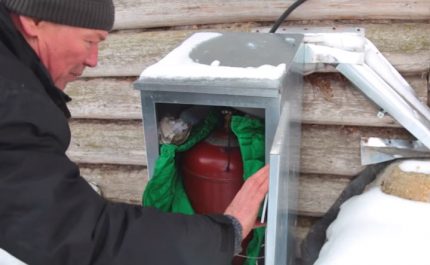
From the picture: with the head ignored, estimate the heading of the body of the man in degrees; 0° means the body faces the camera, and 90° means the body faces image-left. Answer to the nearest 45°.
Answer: approximately 270°

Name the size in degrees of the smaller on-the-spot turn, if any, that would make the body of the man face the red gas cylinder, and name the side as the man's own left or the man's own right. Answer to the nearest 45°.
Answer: approximately 45° to the man's own left

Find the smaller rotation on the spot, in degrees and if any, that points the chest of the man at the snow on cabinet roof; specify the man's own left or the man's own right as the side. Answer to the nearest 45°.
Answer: approximately 45° to the man's own left

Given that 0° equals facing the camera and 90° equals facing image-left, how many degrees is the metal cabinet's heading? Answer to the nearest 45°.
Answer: approximately 0°

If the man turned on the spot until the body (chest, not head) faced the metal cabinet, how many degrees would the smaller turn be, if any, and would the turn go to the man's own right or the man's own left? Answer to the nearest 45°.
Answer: approximately 45° to the man's own left

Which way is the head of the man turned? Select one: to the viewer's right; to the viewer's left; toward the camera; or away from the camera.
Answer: to the viewer's right

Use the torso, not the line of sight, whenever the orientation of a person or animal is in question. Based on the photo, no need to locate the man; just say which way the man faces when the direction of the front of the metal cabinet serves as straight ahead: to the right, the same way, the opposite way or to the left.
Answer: to the left

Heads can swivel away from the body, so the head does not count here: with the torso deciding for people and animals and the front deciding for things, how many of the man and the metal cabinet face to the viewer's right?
1
